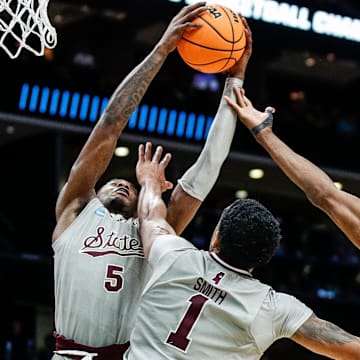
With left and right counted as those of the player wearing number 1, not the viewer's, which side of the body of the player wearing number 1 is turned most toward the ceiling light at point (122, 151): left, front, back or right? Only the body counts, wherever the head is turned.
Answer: front

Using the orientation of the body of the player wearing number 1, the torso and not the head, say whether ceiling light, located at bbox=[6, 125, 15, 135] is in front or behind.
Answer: in front

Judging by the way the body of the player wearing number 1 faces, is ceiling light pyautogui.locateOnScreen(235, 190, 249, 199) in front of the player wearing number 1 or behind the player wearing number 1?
in front

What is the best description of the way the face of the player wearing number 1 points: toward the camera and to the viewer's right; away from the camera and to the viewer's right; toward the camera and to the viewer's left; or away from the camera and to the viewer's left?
away from the camera and to the viewer's left

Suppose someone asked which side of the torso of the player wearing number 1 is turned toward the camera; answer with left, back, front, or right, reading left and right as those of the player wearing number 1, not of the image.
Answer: back

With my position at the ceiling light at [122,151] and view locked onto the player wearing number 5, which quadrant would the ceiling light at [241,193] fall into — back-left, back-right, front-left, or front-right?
back-left

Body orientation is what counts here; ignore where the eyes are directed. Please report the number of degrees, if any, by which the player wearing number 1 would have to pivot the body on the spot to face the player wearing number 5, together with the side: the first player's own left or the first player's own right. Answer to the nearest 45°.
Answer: approximately 45° to the first player's own left

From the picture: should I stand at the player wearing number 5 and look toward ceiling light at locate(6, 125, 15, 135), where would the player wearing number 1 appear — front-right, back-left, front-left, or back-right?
back-right

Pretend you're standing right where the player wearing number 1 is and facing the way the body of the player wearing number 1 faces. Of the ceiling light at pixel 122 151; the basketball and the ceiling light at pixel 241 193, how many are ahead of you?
3
